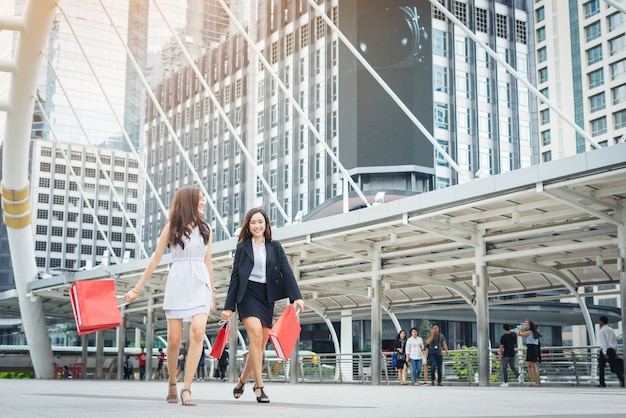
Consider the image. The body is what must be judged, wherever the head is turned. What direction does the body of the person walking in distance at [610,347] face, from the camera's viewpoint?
to the viewer's left

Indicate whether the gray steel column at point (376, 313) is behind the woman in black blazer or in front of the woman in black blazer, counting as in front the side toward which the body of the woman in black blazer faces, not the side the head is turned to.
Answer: behind

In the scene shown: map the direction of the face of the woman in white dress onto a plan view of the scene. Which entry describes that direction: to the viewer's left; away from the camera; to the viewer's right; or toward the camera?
to the viewer's right

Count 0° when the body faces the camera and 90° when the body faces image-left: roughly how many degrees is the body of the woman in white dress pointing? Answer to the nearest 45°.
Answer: approximately 0°

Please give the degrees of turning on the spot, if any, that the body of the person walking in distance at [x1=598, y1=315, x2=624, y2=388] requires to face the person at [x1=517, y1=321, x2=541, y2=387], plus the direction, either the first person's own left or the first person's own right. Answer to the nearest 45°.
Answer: approximately 45° to the first person's own right

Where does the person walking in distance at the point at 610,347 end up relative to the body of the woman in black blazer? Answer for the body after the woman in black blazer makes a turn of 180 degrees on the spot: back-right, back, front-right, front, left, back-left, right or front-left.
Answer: front-right

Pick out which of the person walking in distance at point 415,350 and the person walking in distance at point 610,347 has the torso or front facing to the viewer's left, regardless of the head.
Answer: the person walking in distance at point 610,347

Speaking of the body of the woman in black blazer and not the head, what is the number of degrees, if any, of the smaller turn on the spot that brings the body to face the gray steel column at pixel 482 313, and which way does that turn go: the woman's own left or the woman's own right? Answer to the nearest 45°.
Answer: approximately 135° to the woman's own left

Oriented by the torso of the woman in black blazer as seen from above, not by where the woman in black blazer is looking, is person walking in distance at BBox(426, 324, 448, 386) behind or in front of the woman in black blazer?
behind
